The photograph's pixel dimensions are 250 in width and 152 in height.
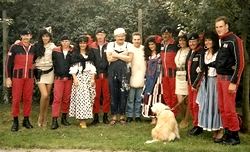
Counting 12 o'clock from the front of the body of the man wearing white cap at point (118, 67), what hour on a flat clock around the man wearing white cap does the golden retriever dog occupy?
The golden retriever dog is roughly at 11 o'clock from the man wearing white cap.

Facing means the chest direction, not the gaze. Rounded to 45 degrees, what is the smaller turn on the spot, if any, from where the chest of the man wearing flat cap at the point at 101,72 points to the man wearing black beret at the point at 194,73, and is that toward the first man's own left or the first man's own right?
approximately 45° to the first man's own left

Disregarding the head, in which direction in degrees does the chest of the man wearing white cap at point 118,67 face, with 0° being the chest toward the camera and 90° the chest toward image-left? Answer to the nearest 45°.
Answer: approximately 0°

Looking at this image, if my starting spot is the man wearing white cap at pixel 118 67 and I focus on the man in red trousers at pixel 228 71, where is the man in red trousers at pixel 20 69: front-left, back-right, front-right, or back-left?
back-right

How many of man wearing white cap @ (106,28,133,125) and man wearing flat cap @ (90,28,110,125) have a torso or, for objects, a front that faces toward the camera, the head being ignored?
2

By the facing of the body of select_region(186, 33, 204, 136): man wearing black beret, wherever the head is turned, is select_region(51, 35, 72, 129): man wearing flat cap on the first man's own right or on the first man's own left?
on the first man's own right

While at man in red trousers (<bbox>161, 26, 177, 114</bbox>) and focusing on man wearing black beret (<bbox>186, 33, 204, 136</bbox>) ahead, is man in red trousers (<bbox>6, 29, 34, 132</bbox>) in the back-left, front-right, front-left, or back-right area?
back-right

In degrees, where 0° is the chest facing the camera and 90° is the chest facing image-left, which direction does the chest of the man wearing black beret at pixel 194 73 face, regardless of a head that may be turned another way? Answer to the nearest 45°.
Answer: approximately 45°

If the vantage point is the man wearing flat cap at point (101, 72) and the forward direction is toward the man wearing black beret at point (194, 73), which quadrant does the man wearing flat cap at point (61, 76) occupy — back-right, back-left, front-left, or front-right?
back-right

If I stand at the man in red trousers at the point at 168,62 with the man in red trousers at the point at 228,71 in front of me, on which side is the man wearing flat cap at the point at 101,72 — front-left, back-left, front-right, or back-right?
back-right
